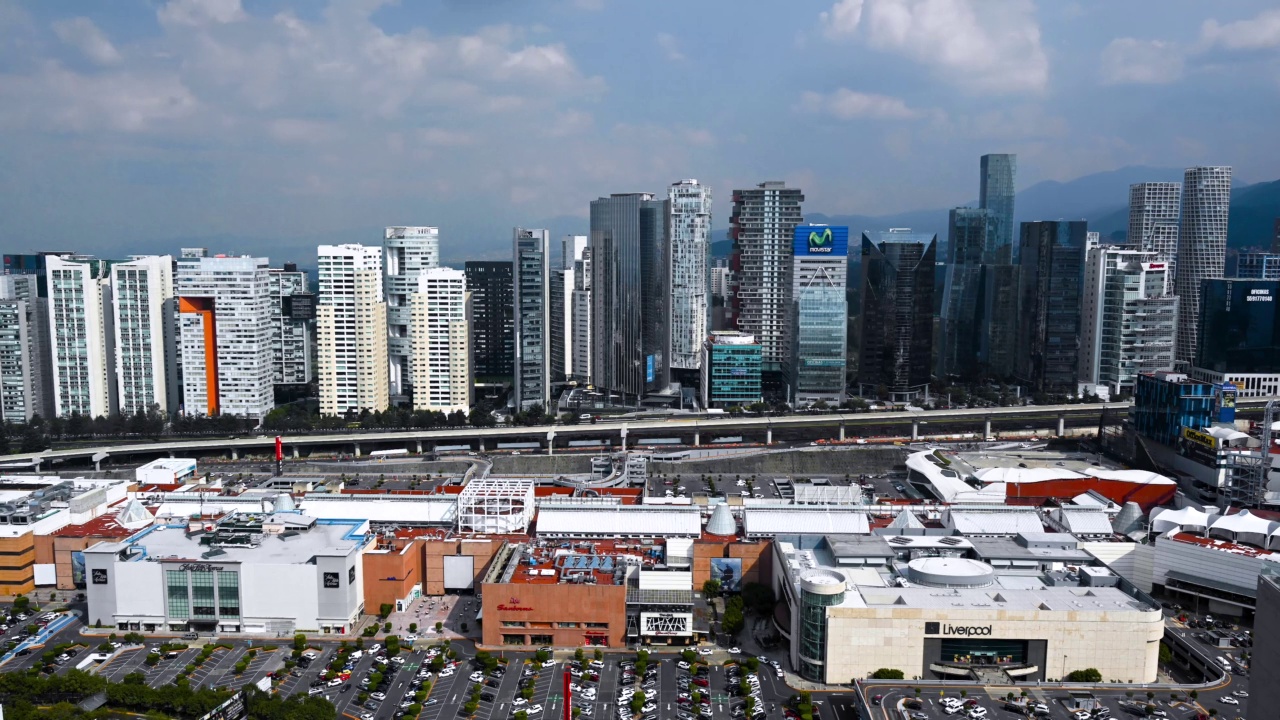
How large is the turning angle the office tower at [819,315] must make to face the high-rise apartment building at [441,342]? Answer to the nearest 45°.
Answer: approximately 90° to its right

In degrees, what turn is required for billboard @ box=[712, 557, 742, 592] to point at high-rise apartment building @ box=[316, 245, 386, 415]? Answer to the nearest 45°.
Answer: approximately 135° to its right

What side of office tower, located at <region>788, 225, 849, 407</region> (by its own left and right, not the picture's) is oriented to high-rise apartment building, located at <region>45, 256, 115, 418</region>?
right

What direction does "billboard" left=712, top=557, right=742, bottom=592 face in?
toward the camera

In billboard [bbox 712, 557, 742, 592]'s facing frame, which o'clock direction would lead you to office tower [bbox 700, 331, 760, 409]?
The office tower is roughly at 6 o'clock from the billboard.

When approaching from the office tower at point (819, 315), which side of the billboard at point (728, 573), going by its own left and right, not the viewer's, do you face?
back

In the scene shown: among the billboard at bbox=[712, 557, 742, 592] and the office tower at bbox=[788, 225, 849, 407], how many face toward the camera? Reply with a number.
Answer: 2

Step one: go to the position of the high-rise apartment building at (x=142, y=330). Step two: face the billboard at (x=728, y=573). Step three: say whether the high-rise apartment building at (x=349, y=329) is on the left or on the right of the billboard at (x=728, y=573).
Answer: left

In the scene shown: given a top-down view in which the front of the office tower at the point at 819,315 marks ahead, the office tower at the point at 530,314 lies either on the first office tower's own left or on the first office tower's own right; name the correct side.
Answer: on the first office tower's own right

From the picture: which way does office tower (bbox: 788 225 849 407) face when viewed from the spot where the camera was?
facing the viewer
